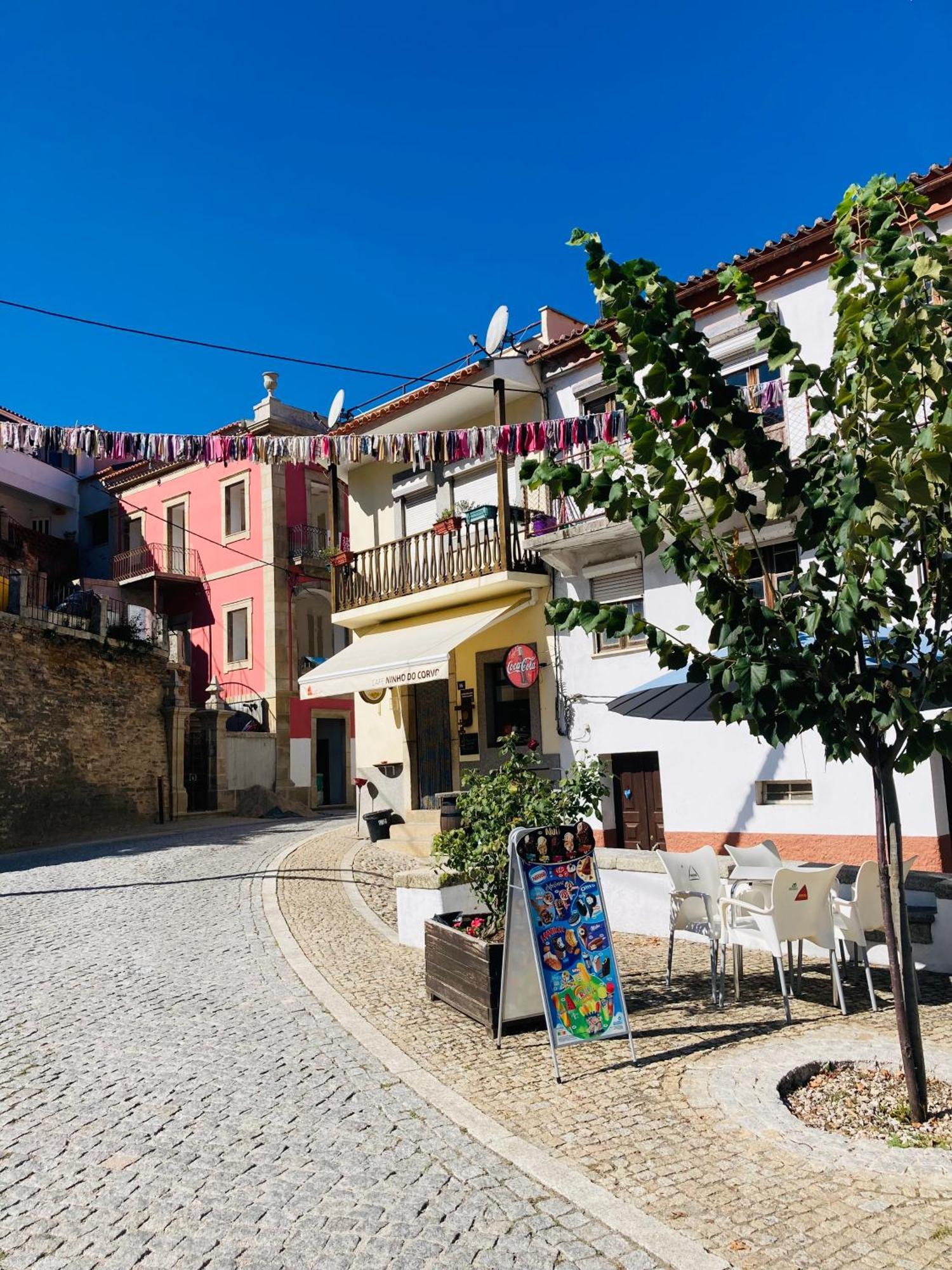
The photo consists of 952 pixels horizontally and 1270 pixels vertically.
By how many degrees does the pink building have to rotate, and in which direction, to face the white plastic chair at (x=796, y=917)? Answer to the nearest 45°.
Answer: approximately 45° to its left

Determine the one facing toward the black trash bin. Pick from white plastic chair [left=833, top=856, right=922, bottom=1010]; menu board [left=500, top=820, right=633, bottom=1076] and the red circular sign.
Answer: the white plastic chair

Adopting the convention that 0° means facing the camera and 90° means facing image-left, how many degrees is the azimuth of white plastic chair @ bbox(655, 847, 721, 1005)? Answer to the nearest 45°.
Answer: approximately 225°

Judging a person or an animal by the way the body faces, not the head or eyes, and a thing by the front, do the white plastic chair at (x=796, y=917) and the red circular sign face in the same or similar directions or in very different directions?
very different directions

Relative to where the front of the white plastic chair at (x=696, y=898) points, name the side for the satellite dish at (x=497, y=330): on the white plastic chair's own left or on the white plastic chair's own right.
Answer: on the white plastic chair's own left

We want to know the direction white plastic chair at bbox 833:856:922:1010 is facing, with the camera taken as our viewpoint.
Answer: facing away from the viewer and to the left of the viewer

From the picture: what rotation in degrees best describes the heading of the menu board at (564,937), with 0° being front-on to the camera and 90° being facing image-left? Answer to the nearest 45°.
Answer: approximately 315°

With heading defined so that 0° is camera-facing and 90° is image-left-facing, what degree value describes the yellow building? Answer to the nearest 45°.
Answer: approximately 45°

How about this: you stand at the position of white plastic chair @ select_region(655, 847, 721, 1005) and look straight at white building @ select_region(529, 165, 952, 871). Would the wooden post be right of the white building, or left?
left
